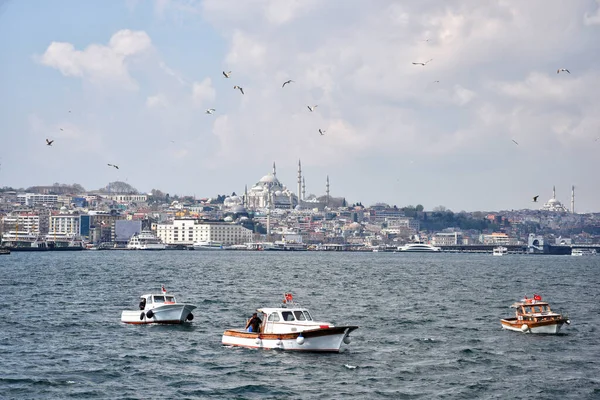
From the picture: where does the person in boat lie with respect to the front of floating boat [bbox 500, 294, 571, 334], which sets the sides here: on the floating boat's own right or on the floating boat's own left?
on the floating boat's own right

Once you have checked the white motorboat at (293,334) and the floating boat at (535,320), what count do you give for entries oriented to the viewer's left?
0

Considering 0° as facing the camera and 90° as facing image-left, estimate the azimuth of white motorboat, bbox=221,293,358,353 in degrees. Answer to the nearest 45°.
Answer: approximately 315°

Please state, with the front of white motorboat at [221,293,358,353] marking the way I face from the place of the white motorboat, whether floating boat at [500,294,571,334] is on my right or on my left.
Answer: on my left

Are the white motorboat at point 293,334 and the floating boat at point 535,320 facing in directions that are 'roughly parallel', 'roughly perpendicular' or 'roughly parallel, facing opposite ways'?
roughly parallel

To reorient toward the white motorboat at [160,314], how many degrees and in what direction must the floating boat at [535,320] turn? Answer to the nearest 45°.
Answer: approximately 135° to its right

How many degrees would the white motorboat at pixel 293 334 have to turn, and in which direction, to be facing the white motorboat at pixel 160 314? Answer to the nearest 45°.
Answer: approximately 180°
